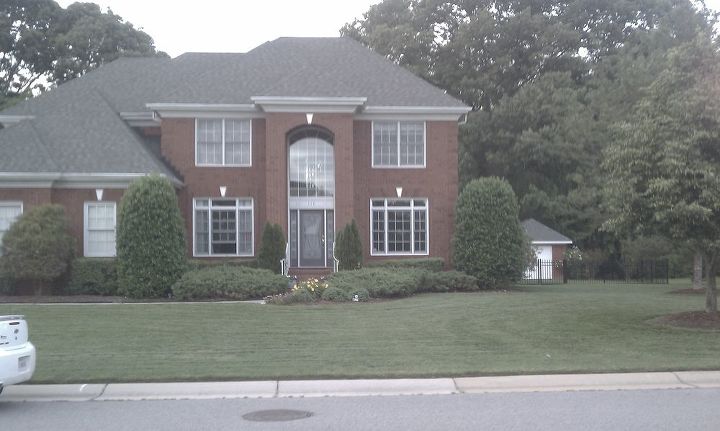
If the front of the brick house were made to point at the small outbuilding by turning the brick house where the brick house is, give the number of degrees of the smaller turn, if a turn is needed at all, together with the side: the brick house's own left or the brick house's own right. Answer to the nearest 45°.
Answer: approximately 135° to the brick house's own left

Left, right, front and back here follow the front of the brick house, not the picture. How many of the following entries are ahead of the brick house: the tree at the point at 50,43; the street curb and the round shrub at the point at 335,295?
2

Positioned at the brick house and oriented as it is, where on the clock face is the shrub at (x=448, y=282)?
The shrub is roughly at 10 o'clock from the brick house.

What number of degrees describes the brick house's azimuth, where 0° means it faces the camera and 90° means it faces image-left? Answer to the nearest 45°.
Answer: approximately 0°

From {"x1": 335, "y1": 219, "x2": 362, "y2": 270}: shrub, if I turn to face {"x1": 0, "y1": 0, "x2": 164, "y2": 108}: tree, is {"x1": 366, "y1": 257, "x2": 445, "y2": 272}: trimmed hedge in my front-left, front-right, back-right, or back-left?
back-right

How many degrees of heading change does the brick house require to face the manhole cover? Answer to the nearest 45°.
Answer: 0° — it already faces it

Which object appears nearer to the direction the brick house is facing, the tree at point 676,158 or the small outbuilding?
the tree

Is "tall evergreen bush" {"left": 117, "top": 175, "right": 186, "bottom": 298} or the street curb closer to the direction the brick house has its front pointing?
the street curb

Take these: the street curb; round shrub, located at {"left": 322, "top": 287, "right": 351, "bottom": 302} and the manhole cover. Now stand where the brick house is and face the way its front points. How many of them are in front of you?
3

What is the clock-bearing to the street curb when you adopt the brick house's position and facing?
The street curb is roughly at 12 o'clock from the brick house.

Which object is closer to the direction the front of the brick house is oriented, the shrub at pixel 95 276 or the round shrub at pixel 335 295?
the round shrub

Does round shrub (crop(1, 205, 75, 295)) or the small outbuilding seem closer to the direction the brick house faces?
the round shrub
